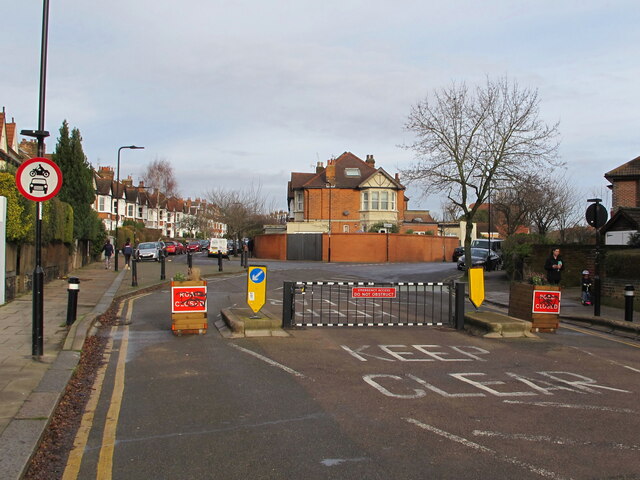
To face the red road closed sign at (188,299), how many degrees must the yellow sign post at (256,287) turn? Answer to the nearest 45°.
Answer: approximately 90° to its right

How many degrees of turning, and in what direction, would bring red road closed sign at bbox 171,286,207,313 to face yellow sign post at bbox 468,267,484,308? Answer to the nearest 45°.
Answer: approximately 90° to its left

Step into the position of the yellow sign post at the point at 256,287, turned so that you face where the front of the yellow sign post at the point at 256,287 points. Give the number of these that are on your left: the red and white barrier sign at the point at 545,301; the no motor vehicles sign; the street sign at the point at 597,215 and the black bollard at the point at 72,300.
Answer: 2

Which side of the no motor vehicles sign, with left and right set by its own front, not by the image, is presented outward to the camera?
front

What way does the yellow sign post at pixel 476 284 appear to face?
away from the camera

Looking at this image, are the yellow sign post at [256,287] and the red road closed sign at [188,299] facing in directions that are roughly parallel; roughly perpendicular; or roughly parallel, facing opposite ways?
roughly parallel

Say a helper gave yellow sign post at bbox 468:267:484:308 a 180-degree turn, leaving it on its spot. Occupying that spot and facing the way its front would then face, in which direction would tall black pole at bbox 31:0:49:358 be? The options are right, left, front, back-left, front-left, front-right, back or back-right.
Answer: back-left

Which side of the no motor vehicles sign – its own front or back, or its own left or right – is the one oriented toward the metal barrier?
left

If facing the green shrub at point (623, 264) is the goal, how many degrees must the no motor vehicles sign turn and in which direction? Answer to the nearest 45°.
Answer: approximately 90° to its left

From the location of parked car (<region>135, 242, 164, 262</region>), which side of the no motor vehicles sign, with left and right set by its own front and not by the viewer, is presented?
back

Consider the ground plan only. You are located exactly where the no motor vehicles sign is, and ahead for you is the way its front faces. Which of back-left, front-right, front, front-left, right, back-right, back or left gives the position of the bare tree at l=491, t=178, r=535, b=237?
back-left

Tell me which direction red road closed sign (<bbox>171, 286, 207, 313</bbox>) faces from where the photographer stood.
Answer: facing the viewer
